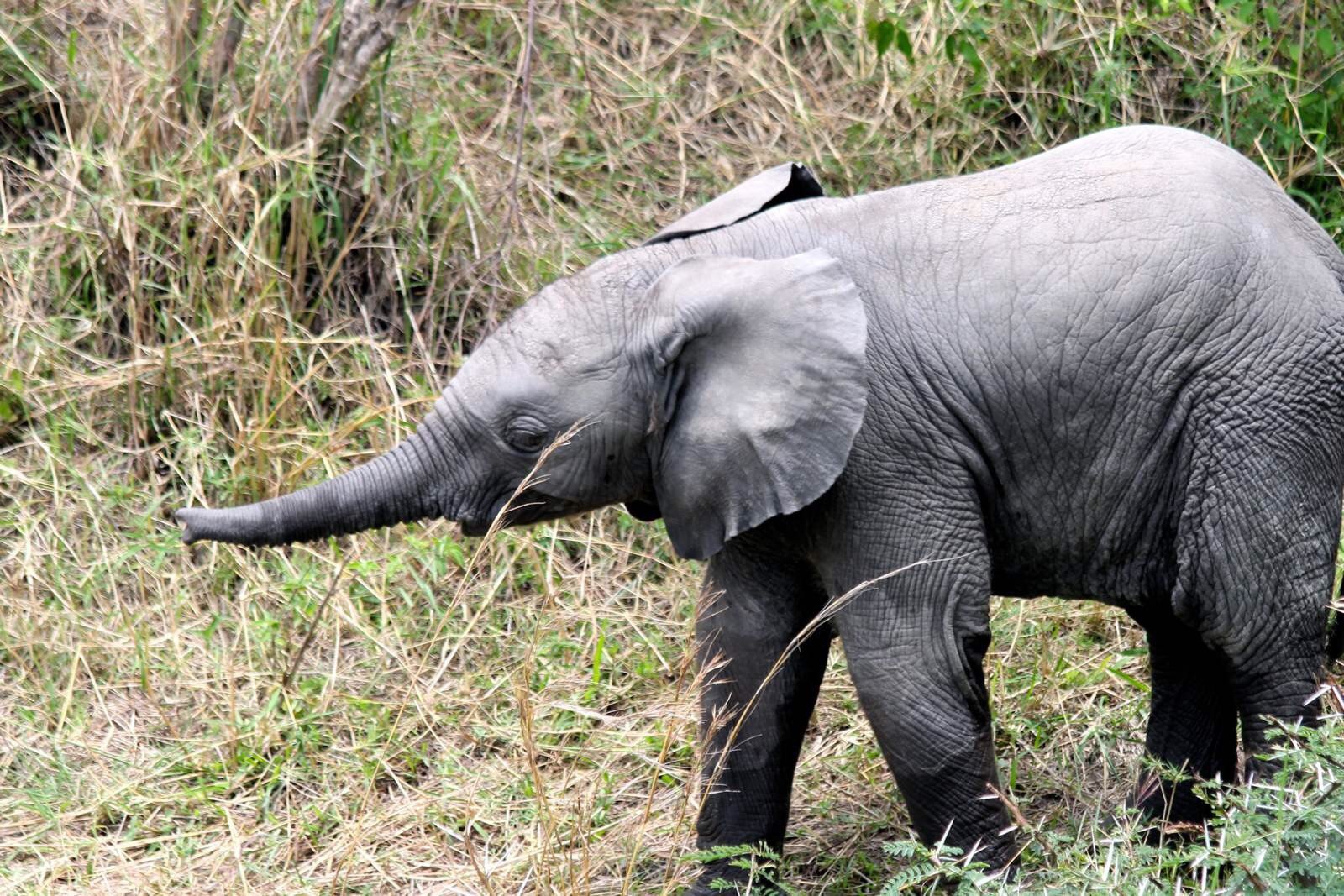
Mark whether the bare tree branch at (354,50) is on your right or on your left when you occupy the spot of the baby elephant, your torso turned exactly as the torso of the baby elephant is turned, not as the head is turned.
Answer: on your right

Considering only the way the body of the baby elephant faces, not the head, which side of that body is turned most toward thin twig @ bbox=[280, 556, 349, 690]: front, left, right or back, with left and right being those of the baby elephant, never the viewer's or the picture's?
front

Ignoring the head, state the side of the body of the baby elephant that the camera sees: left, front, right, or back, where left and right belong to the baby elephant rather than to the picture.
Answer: left

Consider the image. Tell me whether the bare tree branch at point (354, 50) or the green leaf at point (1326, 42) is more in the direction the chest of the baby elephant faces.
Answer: the bare tree branch

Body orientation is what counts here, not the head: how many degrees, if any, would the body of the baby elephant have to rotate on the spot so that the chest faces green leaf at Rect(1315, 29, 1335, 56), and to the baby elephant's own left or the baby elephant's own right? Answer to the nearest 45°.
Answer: approximately 135° to the baby elephant's own right

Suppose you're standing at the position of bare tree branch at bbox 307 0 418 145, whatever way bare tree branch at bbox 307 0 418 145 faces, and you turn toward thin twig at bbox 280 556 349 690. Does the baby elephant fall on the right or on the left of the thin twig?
left

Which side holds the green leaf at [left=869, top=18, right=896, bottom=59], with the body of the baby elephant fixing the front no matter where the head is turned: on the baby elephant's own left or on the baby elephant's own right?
on the baby elephant's own right
